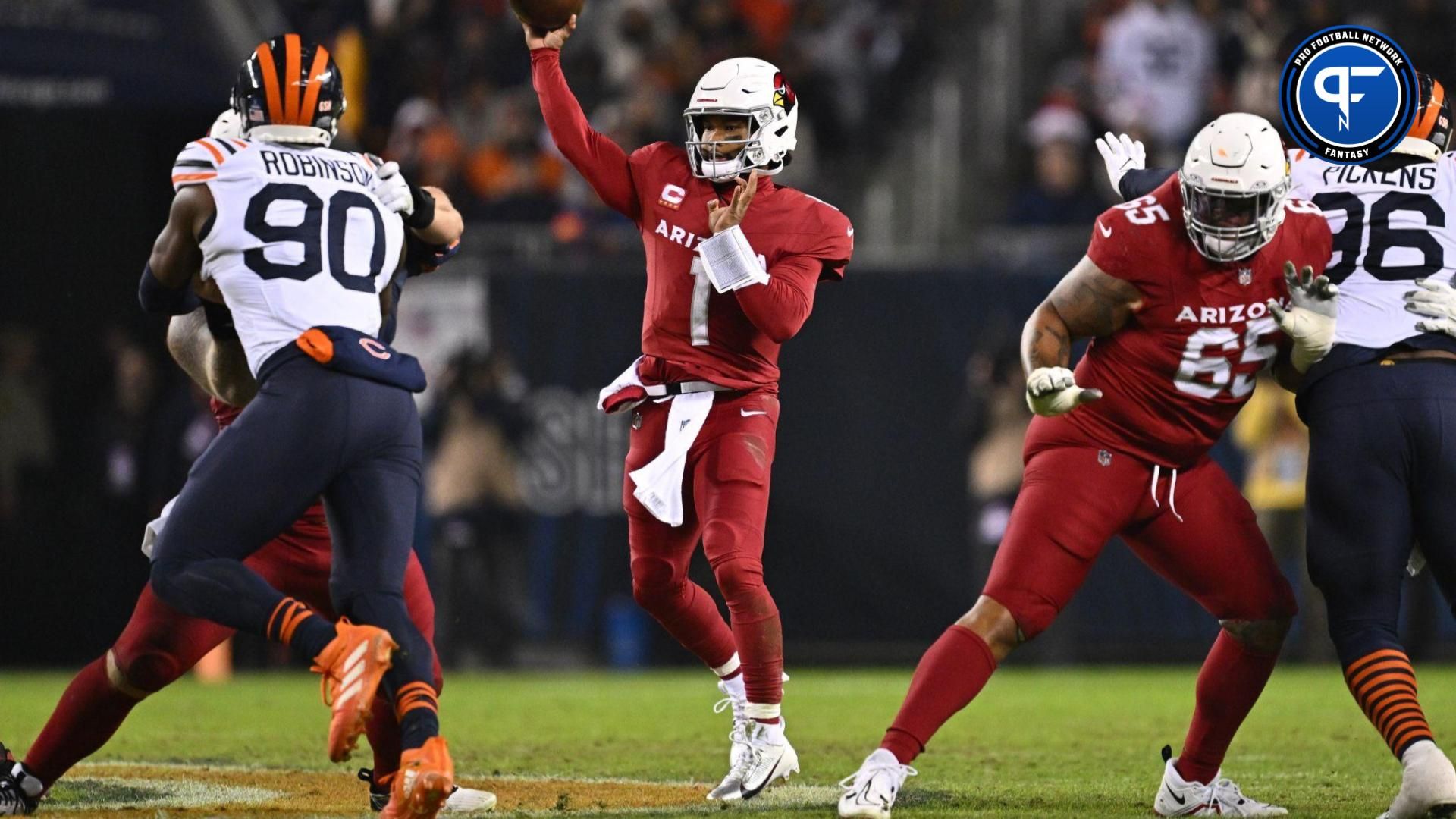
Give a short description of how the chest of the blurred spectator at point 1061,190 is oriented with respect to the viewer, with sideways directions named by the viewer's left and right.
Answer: facing the viewer

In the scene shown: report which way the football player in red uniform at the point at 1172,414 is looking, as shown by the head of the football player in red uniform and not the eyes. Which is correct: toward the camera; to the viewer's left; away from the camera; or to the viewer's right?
toward the camera

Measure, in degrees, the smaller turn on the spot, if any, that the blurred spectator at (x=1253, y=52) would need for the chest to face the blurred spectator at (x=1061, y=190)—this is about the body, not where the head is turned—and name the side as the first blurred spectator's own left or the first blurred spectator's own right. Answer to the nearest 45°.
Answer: approximately 45° to the first blurred spectator's own right

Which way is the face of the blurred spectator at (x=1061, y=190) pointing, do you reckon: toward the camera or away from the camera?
toward the camera

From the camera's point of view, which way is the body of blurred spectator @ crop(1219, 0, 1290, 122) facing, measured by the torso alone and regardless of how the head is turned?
toward the camera

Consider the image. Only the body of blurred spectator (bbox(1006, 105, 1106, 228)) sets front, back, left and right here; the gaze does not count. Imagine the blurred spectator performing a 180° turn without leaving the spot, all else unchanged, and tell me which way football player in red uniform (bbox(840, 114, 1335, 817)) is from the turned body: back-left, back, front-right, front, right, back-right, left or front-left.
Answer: back

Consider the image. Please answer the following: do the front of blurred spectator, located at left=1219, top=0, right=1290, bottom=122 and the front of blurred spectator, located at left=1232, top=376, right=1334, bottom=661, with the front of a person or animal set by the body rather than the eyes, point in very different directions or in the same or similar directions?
same or similar directions

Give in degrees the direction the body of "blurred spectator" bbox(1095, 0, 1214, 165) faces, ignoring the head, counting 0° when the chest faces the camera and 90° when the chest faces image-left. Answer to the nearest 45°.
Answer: approximately 0°

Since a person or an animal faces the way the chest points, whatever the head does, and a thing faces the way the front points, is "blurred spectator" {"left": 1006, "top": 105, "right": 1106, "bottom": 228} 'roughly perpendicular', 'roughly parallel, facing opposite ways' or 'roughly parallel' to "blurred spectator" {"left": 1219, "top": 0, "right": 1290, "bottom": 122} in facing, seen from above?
roughly parallel

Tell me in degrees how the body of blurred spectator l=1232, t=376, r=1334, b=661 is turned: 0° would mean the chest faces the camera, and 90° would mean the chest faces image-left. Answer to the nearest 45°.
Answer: approximately 0°

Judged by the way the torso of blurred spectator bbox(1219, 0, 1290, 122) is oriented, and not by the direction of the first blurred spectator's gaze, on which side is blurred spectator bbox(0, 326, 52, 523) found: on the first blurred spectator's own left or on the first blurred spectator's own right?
on the first blurred spectator's own right

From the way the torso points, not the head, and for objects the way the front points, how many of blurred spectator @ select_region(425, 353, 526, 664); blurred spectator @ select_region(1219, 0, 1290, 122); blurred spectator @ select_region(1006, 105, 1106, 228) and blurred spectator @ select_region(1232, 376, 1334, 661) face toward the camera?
4
